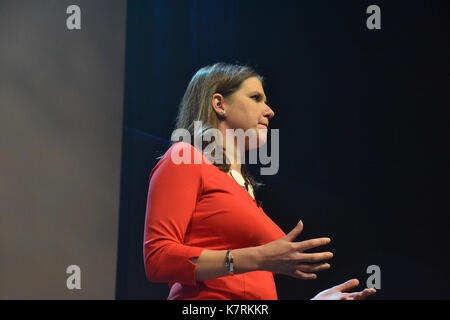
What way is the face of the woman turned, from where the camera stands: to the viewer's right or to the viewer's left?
to the viewer's right

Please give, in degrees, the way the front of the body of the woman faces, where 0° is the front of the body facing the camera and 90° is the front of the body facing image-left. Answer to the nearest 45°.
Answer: approximately 270°
